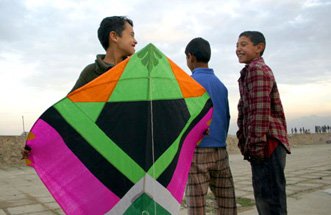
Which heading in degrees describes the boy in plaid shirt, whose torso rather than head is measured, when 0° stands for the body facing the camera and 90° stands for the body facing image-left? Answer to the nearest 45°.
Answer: approximately 90°
